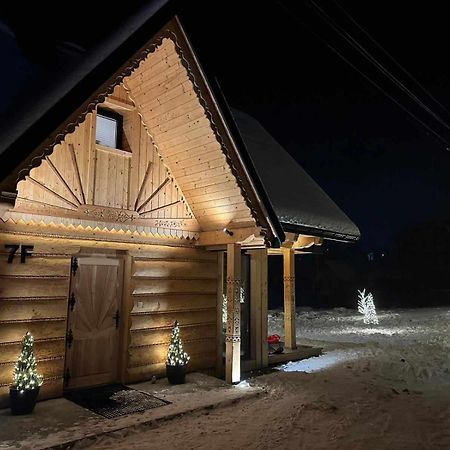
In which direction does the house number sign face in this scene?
toward the camera

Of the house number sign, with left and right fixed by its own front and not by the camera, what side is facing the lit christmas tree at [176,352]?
left

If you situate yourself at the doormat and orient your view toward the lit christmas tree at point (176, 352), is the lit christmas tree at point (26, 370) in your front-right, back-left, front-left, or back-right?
back-left
